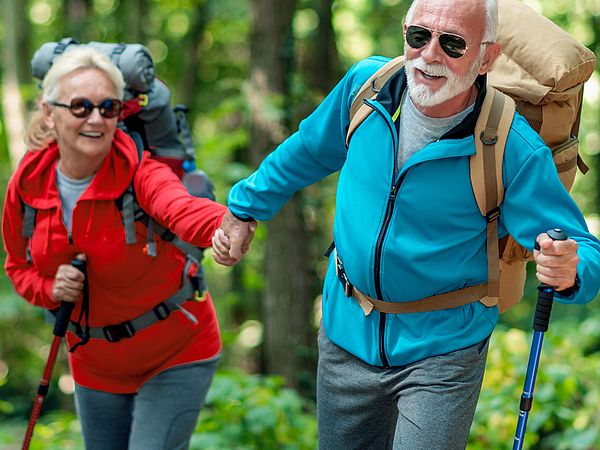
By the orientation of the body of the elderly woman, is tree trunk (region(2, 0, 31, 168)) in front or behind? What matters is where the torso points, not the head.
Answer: behind

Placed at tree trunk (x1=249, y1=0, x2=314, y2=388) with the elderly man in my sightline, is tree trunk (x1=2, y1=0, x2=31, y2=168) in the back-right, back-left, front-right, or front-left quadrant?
back-right

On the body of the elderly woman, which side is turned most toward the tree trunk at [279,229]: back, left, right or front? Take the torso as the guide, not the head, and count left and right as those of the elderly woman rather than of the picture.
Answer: back

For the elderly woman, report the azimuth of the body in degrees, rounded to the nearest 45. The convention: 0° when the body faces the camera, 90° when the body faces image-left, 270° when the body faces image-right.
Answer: approximately 0°

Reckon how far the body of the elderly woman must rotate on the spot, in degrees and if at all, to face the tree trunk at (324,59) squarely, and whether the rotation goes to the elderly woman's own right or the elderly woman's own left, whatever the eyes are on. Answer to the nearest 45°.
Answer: approximately 180°

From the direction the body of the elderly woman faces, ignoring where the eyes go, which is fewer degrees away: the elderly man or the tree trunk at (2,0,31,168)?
the elderly man

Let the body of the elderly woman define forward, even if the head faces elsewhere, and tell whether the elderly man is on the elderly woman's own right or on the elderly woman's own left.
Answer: on the elderly woman's own left
